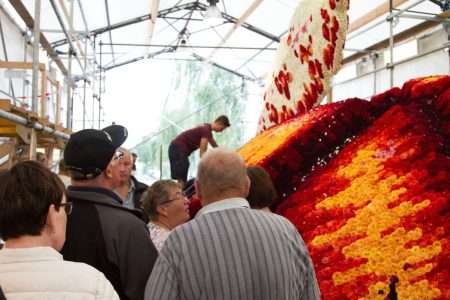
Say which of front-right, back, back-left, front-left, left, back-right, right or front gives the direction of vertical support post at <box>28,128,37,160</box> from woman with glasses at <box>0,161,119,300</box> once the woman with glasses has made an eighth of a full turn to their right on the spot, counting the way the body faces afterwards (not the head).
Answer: left

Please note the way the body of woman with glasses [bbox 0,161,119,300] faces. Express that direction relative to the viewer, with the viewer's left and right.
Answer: facing away from the viewer and to the right of the viewer

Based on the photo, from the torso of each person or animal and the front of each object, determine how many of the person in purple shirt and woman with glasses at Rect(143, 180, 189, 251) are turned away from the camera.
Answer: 0

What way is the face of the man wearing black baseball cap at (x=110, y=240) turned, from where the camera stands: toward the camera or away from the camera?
away from the camera

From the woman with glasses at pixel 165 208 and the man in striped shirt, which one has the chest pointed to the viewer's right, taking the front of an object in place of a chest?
the woman with glasses

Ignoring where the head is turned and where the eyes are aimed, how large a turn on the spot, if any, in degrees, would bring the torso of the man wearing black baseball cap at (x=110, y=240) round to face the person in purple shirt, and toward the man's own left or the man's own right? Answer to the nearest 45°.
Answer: approximately 45° to the man's own left

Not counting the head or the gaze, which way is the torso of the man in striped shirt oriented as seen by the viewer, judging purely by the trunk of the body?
away from the camera

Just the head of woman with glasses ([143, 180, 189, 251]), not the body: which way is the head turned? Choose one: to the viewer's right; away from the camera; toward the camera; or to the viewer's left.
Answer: to the viewer's right
